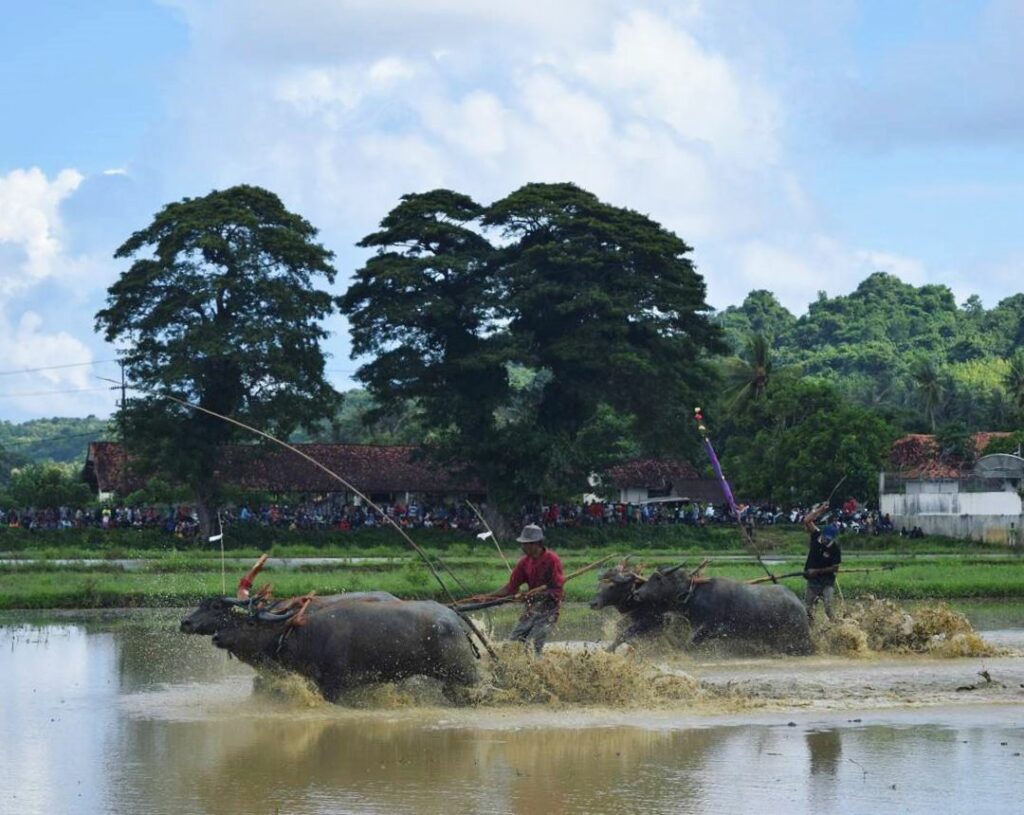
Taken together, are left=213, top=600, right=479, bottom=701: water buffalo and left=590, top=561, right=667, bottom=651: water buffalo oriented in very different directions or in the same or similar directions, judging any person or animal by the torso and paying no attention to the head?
same or similar directions

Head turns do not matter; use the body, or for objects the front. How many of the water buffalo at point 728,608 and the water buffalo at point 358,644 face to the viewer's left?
2

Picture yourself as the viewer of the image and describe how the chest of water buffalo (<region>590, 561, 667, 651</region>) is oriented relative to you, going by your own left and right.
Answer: facing to the left of the viewer

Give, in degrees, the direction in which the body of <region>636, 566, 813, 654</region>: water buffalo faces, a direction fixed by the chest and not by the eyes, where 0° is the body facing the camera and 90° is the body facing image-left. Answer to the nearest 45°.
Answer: approximately 90°

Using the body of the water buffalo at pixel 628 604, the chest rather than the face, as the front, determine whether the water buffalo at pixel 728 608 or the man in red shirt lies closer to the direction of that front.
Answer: the man in red shirt

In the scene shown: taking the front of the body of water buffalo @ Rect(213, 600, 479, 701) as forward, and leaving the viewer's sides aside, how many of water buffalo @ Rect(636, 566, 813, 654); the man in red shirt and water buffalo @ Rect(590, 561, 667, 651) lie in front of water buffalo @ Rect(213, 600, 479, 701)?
0

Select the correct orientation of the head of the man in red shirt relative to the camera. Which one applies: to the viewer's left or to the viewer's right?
to the viewer's left

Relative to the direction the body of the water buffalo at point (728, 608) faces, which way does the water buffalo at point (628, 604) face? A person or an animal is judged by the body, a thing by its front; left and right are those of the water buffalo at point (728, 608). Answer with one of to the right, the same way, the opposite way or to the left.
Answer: the same way

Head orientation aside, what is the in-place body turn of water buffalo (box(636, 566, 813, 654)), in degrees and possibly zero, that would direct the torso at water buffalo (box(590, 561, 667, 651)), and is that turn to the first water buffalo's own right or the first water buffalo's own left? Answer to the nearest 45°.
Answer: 0° — it already faces it

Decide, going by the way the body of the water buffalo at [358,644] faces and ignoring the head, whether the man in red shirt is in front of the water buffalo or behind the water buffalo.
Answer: behind

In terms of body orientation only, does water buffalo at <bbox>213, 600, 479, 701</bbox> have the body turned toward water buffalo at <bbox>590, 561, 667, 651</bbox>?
no

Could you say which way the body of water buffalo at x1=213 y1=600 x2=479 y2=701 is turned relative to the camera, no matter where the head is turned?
to the viewer's left

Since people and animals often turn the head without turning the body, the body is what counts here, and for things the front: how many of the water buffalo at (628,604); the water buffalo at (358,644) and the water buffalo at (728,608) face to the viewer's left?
3
